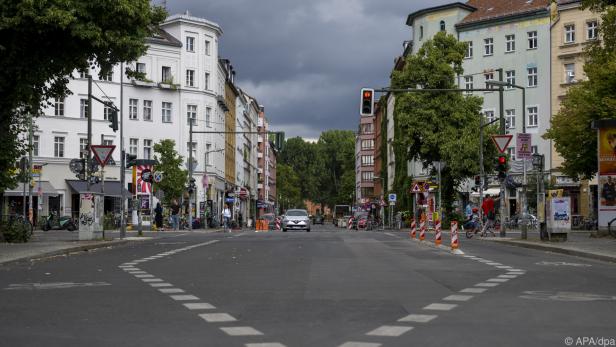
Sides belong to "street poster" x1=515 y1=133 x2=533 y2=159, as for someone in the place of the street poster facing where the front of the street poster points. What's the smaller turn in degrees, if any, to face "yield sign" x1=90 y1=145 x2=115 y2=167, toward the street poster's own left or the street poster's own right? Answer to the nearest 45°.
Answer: approximately 45° to the street poster's own right

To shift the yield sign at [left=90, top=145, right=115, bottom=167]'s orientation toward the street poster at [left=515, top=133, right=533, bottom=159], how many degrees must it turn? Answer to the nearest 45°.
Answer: approximately 90° to its left

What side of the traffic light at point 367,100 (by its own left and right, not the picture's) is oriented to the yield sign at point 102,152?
right

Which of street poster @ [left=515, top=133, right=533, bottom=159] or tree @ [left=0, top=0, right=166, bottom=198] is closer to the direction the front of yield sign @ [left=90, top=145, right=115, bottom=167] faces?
the tree

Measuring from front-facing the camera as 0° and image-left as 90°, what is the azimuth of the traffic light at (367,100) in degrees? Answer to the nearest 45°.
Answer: approximately 0°

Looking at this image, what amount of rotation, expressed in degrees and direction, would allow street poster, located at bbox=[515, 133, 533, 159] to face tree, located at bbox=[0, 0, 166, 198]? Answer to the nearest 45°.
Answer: approximately 45° to its right
